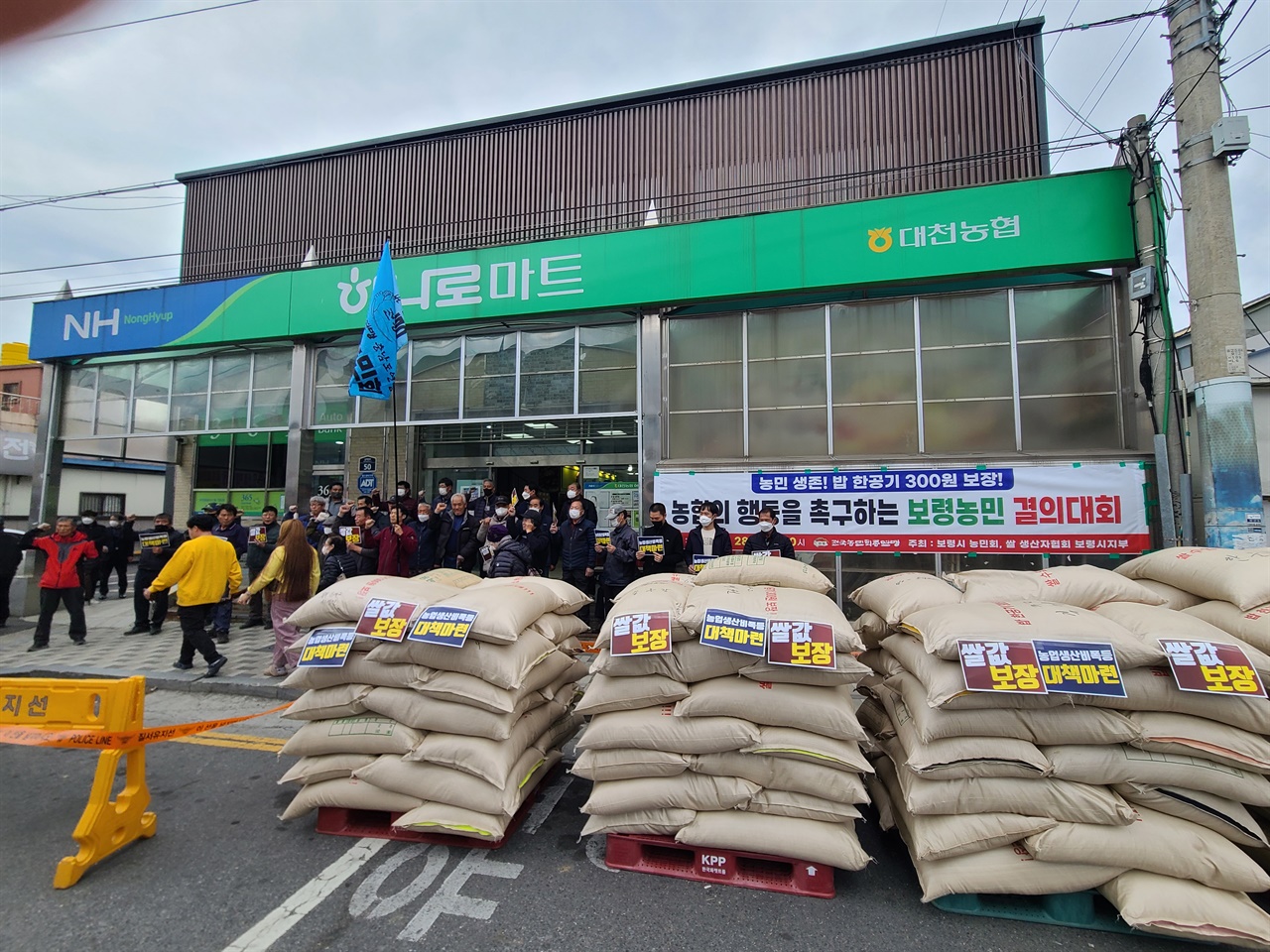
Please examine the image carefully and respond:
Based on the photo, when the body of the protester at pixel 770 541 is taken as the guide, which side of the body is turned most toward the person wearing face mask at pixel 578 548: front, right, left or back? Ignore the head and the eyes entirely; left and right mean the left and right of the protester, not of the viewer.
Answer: right

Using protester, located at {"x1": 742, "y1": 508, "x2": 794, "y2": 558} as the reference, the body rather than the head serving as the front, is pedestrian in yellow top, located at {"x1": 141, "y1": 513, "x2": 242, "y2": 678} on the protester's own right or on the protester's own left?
on the protester's own right

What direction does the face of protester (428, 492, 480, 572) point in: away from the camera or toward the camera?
toward the camera

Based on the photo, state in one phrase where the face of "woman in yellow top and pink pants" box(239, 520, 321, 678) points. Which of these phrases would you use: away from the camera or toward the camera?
away from the camera

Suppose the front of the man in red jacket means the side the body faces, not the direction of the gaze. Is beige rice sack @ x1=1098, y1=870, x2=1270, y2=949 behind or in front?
in front

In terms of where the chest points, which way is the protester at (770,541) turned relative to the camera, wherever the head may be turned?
toward the camera

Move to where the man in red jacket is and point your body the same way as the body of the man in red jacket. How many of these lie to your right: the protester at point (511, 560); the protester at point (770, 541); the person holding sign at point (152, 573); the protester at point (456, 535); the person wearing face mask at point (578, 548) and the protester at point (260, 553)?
0

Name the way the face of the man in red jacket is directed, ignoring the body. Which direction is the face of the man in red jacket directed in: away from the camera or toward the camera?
toward the camera

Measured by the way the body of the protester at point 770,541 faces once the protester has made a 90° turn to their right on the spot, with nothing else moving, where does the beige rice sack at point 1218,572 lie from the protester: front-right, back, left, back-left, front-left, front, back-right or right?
back-left

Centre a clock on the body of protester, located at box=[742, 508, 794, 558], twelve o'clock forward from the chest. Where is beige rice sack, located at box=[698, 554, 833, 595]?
The beige rice sack is roughly at 12 o'clock from the protester.

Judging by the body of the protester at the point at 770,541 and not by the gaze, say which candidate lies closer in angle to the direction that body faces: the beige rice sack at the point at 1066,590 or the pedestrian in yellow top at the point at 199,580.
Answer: the beige rice sack

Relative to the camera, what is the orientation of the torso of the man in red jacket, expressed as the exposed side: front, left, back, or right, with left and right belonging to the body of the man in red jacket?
front

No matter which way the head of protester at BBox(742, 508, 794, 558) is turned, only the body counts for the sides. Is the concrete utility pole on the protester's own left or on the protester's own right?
on the protester's own left

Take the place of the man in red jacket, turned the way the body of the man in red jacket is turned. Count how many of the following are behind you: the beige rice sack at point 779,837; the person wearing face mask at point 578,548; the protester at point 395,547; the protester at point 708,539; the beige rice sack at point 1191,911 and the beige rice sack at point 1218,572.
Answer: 0

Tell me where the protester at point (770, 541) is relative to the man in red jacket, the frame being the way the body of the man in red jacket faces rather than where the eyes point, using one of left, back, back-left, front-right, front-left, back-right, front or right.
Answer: front-left

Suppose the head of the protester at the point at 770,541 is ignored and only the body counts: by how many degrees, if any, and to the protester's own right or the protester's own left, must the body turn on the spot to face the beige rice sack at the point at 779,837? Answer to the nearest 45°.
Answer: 0° — they already face it

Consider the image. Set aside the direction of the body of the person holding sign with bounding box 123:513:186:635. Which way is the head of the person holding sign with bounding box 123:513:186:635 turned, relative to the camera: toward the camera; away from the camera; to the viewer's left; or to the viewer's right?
toward the camera

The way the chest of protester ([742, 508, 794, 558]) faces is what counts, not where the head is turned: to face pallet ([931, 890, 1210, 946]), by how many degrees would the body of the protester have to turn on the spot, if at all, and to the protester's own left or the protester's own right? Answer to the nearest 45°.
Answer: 0° — they already face it
